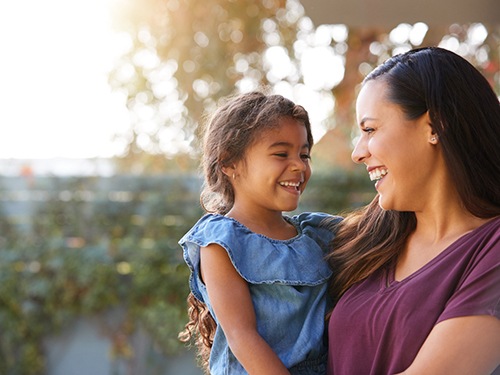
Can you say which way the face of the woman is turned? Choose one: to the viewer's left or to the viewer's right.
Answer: to the viewer's left

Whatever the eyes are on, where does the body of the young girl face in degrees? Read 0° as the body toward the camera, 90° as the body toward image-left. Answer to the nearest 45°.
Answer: approximately 315°

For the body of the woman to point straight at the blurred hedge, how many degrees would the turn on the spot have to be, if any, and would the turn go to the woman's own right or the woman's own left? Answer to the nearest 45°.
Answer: approximately 90° to the woman's own right

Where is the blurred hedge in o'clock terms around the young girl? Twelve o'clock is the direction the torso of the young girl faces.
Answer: The blurred hedge is roughly at 7 o'clock from the young girl.

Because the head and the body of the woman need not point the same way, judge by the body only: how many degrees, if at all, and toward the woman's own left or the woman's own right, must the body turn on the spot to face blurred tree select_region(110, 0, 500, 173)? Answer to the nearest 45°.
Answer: approximately 135° to the woman's own right

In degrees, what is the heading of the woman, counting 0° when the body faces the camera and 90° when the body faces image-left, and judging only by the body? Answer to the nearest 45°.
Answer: approximately 45°

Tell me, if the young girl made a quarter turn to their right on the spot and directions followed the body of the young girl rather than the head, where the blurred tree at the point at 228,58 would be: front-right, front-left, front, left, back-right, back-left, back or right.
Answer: back-right
